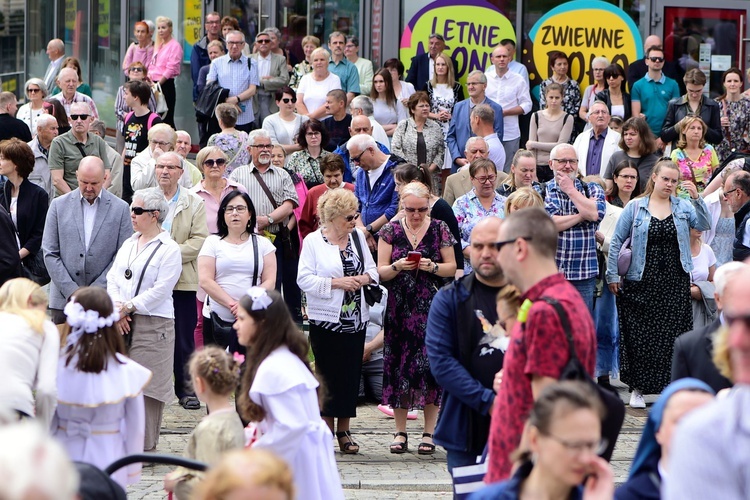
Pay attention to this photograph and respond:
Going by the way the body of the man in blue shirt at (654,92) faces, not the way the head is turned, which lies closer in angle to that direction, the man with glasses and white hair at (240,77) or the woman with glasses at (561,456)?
the woman with glasses

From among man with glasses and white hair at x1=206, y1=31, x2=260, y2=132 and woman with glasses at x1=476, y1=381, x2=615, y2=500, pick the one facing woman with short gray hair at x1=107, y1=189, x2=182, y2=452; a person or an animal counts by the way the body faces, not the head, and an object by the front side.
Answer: the man with glasses and white hair

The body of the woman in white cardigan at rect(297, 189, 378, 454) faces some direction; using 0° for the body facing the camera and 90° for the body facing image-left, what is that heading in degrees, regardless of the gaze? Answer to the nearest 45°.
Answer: approximately 315°

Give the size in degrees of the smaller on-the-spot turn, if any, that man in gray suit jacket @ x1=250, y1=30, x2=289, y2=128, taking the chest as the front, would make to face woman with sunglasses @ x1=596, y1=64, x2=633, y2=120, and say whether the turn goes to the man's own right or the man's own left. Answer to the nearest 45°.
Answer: approximately 45° to the man's own left

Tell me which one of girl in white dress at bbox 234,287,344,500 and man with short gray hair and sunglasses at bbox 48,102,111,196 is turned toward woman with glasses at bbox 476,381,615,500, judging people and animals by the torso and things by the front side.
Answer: the man with short gray hair and sunglasses

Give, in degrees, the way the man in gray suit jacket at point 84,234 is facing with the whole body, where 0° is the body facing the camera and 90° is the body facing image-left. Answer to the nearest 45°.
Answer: approximately 0°
